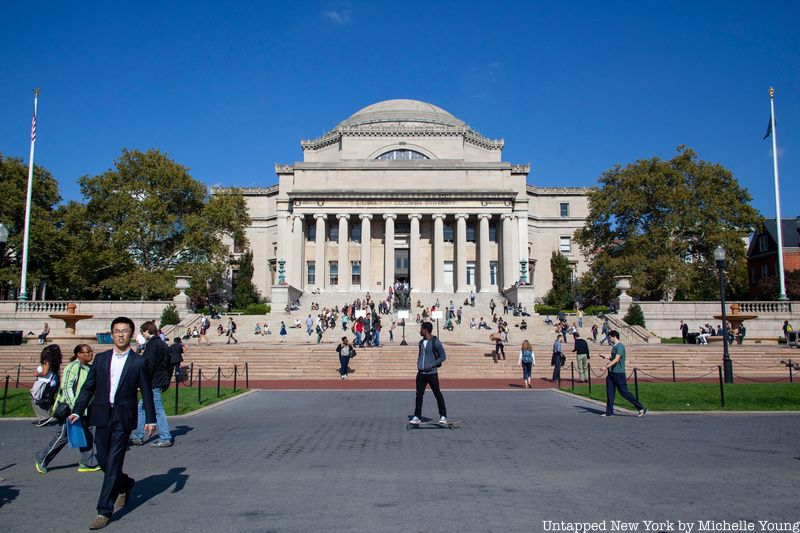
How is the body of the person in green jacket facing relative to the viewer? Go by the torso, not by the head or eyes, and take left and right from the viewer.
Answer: facing to the right of the viewer

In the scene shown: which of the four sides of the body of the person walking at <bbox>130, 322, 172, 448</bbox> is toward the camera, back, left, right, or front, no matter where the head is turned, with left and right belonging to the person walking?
left

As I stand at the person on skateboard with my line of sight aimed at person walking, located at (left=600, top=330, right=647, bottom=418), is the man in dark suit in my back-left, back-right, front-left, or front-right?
back-right

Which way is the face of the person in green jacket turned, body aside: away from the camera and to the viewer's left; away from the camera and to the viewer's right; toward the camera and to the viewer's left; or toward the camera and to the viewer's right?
toward the camera and to the viewer's right

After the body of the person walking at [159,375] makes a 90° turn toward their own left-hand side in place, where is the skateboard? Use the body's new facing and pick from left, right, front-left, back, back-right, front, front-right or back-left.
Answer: left
